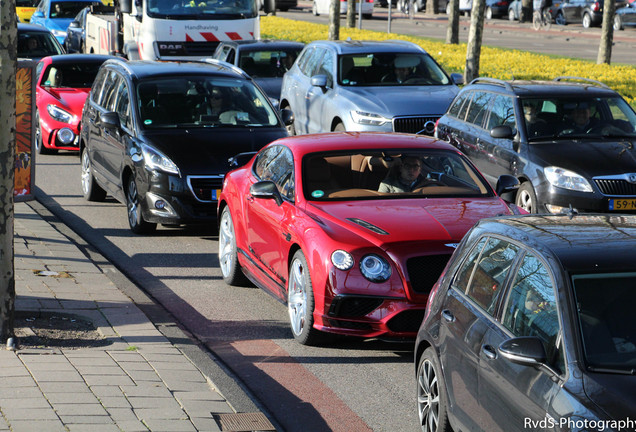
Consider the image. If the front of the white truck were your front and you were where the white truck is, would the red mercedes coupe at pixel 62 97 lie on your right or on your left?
on your right

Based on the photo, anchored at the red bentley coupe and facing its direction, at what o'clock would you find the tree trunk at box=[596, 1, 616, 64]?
The tree trunk is roughly at 8 o'clock from the red bentley coupe.

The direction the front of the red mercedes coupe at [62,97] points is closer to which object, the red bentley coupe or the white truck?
the red bentley coupe

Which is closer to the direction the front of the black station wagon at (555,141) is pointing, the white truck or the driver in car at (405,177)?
the driver in car

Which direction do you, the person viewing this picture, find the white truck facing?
facing the viewer and to the right of the viewer

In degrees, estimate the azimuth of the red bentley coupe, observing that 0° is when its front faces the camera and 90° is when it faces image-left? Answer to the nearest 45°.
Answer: approximately 315°

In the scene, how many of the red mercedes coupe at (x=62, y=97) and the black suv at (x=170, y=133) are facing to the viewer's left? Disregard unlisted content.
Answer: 0

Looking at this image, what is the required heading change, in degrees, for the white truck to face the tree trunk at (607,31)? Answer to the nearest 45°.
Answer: approximately 45° to its left

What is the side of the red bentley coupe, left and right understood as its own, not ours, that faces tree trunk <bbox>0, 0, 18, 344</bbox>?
right

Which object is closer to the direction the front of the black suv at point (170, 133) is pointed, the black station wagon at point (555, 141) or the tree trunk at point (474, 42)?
the black station wagon

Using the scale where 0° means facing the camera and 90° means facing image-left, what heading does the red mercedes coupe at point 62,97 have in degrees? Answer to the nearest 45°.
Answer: approximately 315°
